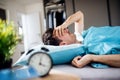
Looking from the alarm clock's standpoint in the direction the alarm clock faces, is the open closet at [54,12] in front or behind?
behind

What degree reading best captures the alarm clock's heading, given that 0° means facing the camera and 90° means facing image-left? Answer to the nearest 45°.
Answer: approximately 0°

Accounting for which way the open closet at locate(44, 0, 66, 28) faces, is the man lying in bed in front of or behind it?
in front

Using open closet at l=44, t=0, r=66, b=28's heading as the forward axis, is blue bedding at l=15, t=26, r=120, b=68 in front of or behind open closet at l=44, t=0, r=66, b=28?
in front

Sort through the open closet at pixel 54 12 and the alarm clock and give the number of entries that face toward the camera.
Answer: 2

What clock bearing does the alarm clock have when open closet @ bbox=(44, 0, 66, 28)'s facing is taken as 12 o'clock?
The alarm clock is roughly at 12 o'clock from the open closet.
